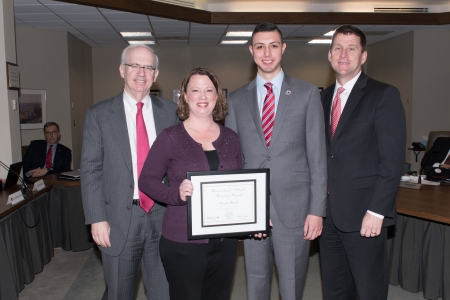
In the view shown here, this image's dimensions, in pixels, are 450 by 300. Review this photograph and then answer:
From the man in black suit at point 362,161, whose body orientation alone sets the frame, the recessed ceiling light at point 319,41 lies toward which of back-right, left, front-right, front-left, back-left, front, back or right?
back-right

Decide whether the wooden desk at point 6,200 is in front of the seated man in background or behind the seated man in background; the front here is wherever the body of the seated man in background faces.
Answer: in front

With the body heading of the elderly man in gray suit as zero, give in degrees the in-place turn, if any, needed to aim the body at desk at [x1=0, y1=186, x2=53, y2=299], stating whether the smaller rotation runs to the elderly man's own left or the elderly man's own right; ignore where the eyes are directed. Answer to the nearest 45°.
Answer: approximately 135° to the elderly man's own right

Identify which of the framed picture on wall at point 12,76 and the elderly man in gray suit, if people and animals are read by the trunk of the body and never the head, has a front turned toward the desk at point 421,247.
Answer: the framed picture on wall

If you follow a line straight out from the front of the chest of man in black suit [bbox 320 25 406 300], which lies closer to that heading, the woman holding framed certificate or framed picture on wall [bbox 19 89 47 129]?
the woman holding framed certificate

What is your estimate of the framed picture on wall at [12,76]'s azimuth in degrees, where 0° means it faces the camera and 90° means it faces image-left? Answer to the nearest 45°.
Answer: approximately 315°

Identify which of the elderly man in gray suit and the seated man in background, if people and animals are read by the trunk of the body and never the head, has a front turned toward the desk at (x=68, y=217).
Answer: the seated man in background

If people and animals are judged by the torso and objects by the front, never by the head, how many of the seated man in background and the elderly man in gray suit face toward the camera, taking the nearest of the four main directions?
2

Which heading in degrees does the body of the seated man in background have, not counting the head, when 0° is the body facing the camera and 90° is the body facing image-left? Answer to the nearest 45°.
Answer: approximately 0°
